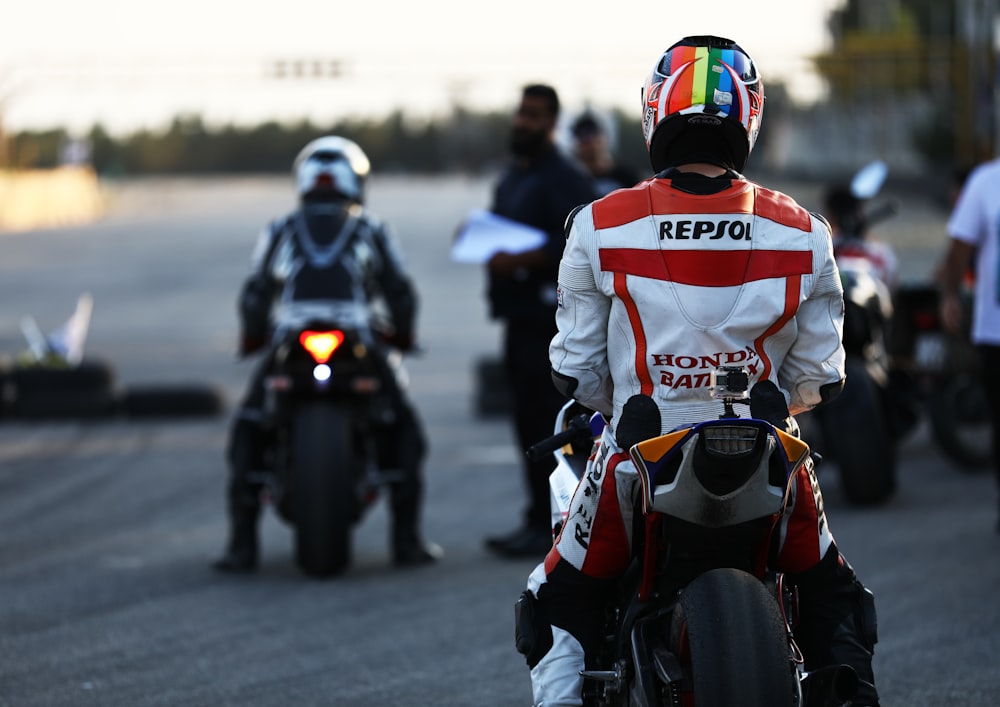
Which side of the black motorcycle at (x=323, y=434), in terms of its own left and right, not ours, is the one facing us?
back

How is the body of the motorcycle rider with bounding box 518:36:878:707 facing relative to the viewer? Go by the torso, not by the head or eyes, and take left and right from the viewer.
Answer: facing away from the viewer

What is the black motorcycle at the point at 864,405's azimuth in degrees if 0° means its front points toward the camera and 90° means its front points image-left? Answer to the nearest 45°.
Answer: approximately 180°

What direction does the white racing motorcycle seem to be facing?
away from the camera

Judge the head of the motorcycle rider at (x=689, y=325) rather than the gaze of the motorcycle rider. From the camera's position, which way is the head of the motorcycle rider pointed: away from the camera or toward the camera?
away from the camera

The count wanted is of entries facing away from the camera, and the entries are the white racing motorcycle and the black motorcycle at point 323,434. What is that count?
2

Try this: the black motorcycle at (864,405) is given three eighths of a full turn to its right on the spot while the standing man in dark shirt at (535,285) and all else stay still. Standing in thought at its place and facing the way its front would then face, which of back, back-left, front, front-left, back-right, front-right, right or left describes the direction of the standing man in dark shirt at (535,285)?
right
